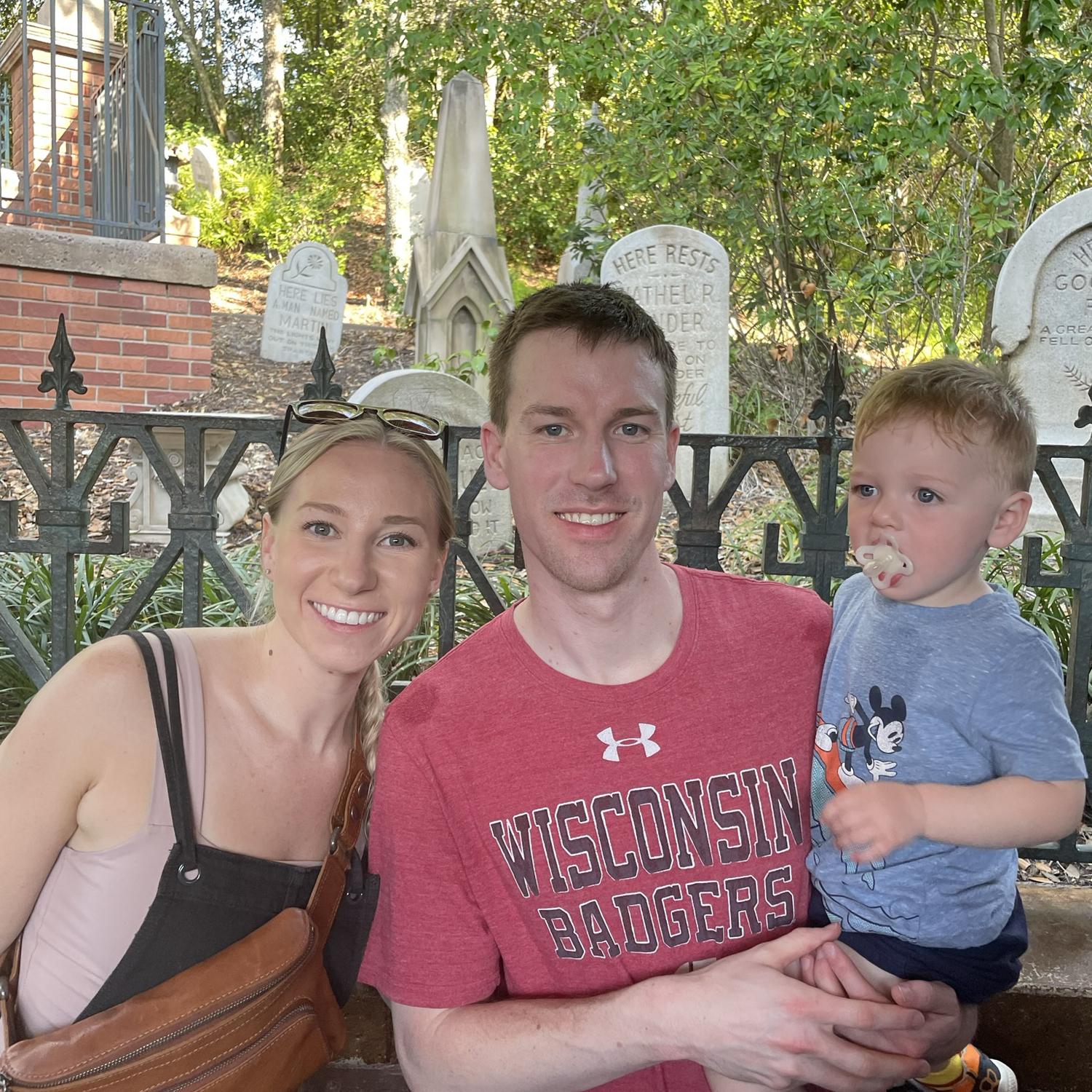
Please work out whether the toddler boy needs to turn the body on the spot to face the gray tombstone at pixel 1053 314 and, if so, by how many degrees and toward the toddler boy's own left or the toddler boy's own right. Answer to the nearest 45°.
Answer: approximately 135° to the toddler boy's own right

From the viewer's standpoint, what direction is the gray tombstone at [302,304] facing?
toward the camera

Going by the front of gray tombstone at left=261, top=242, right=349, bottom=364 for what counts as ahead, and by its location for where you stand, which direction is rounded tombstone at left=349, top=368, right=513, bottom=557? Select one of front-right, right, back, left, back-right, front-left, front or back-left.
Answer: front

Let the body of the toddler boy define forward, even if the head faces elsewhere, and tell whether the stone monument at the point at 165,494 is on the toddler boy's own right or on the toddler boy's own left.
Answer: on the toddler boy's own right

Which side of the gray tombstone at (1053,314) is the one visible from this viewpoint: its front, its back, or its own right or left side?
front

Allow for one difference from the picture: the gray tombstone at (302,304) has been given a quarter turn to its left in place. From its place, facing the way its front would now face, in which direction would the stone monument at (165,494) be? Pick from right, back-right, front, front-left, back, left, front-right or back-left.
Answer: right

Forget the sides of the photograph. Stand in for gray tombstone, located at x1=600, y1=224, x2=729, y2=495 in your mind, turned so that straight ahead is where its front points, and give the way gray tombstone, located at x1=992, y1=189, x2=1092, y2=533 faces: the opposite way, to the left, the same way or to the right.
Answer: the same way

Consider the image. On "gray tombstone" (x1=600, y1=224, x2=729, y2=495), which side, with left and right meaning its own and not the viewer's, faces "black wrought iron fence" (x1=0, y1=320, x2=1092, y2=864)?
front

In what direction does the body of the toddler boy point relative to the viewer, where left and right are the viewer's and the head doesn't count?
facing the viewer and to the left of the viewer

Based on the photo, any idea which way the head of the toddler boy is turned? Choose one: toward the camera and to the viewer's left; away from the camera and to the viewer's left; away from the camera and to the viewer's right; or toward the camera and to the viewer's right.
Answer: toward the camera and to the viewer's left

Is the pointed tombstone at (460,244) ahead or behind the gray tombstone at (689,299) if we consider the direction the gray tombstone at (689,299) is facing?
behind

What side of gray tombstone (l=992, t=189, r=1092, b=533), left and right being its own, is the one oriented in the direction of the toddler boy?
front
